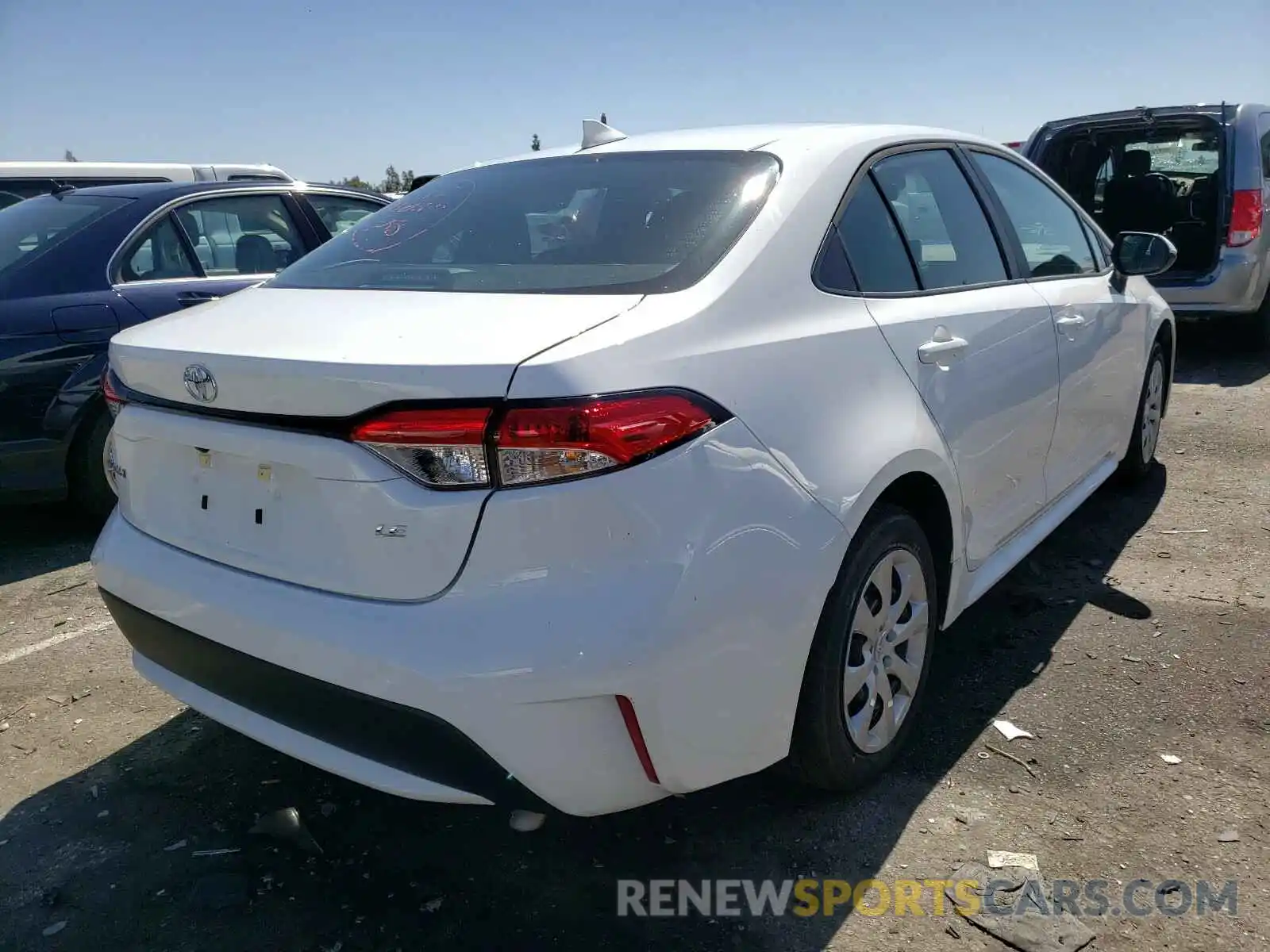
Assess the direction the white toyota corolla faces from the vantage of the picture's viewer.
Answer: facing away from the viewer and to the right of the viewer

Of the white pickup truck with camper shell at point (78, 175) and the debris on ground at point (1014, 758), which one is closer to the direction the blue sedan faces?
the white pickup truck with camper shell

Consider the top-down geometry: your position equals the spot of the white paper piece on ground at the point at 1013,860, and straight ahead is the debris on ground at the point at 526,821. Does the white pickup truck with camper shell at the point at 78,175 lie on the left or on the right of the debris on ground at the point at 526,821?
right

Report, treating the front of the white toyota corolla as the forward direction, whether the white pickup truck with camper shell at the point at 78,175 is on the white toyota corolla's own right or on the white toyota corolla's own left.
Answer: on the white toyota corolla's own left

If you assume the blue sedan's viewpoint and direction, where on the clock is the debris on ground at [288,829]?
The debris on ground is roughly at 4 o'clock from the blue sedan.

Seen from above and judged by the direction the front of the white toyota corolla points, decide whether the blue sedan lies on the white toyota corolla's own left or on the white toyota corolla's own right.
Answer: on the white toyota corolla's own left

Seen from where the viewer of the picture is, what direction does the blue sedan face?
facing away from the viewer and to the right of the viewer

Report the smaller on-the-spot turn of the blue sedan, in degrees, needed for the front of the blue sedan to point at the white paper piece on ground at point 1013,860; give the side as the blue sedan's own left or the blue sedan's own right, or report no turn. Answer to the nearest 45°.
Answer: approximately 90° to the blue sedan's own right
